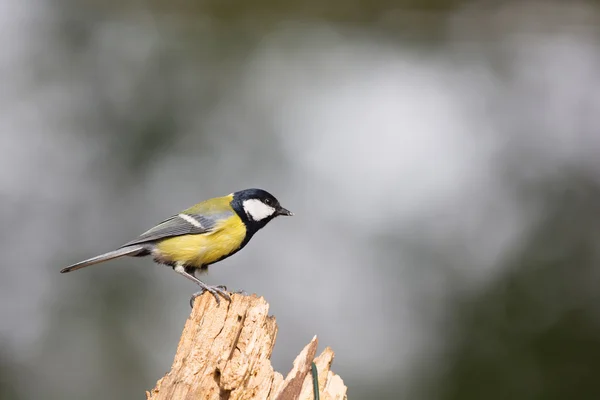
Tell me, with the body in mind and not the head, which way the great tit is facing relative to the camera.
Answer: to the viewer's right
